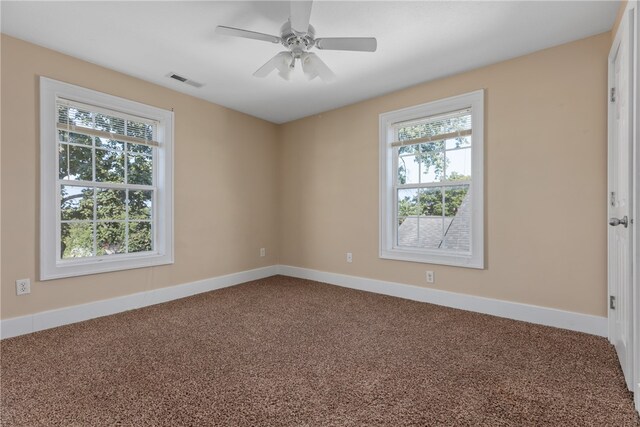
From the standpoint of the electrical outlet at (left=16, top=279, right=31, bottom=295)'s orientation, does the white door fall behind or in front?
in front

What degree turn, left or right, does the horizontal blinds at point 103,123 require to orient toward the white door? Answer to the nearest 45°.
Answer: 0° — it already faces it

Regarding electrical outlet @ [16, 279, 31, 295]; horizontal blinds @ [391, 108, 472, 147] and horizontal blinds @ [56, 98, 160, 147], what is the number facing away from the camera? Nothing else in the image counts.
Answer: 0

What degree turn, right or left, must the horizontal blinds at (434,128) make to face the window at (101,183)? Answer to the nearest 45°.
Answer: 0° — it already faces it

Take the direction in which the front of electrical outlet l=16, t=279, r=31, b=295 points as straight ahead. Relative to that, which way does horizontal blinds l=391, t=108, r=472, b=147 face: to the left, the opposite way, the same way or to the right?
to the right

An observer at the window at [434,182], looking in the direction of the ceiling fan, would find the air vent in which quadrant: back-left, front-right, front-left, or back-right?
front-right

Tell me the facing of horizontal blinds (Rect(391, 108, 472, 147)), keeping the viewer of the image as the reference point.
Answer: facing the viewer and to the left of the viewer

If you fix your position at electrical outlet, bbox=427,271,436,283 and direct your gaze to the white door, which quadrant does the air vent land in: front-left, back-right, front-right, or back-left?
back-right

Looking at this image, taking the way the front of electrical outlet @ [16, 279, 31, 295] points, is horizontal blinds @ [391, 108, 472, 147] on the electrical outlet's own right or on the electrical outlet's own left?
on the electrical outlet's own left

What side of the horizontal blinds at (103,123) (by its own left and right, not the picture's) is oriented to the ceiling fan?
front

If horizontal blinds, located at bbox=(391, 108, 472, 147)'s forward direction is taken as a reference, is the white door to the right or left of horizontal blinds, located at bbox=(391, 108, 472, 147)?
on its left

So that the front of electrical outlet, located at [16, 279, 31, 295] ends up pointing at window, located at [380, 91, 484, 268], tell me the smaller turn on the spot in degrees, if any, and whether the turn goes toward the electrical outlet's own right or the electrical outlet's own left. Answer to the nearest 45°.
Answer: approximately 45° to the electrical outlet's own left

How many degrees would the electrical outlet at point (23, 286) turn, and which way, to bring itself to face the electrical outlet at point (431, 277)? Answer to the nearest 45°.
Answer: approximately 45° to its left
